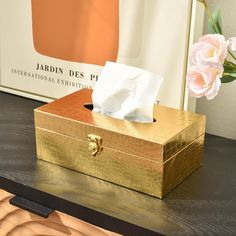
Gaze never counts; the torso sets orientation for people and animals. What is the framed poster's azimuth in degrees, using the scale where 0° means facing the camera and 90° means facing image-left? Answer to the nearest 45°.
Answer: approximately 45°
